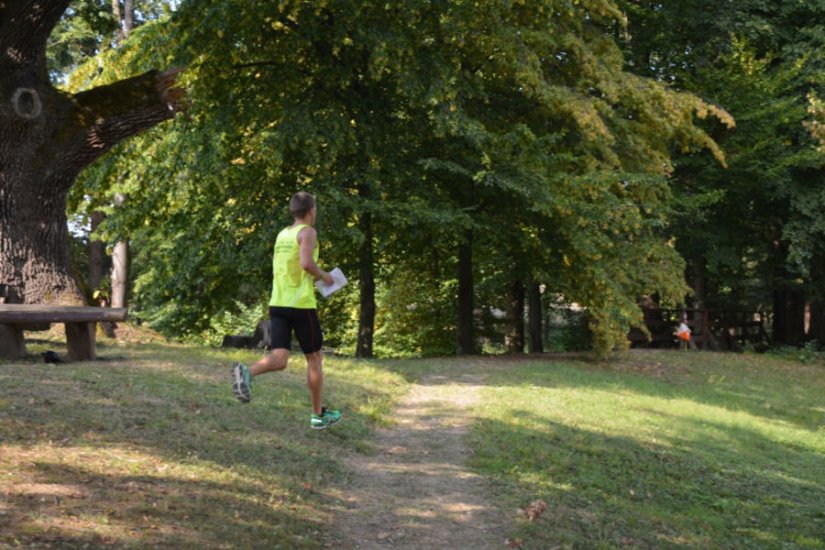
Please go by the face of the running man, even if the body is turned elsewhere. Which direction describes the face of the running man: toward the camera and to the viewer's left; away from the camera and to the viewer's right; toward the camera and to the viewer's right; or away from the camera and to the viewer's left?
away from the camera and to the viewer's right

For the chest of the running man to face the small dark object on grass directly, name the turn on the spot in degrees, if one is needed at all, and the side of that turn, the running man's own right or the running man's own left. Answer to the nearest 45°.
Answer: approximately 90° to the running man's own left

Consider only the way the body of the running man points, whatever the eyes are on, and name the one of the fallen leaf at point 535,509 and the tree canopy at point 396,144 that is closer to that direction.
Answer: the tree canopy

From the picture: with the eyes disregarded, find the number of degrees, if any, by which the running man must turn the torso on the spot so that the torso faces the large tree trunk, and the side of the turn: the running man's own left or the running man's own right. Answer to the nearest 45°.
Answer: approximately 90° to the running man's own left

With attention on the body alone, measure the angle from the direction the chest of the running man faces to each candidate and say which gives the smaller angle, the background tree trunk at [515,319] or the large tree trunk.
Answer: the background tree trunk

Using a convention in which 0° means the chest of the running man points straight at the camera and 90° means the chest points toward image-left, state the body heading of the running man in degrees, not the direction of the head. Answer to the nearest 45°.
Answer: approximately 225°

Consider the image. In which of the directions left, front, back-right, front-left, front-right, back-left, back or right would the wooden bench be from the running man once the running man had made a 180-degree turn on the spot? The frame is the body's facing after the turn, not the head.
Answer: right

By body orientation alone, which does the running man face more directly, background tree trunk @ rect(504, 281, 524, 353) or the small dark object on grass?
the background tree trunk
